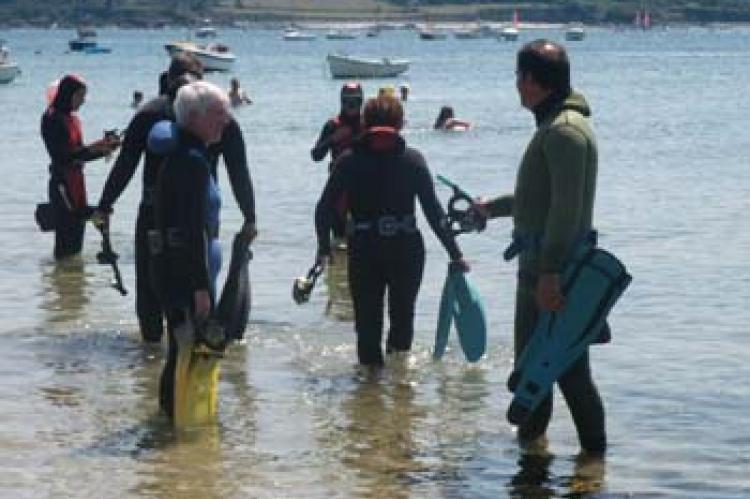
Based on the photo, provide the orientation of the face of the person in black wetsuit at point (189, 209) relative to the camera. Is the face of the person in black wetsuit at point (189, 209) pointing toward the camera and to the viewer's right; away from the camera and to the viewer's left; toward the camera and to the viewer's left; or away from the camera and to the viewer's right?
toward the camera and to the viewer's right

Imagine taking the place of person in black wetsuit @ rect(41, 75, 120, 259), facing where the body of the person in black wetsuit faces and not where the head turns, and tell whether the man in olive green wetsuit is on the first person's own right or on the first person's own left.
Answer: on the first person's own right

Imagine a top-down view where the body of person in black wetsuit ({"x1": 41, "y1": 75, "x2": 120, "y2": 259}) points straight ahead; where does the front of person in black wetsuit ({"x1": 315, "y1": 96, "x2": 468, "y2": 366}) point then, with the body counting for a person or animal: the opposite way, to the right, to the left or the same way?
to the left

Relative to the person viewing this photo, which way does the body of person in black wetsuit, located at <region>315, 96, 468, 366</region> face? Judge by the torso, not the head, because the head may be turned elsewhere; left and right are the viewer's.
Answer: facing away from the viewer

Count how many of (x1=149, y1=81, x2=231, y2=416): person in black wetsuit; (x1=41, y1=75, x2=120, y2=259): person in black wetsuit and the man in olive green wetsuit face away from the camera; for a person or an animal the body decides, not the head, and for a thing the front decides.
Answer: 0

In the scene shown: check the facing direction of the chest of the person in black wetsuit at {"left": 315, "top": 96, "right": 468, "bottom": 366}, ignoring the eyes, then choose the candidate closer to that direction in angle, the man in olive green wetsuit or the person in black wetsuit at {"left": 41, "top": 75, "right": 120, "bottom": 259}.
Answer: the person in black wetsuit

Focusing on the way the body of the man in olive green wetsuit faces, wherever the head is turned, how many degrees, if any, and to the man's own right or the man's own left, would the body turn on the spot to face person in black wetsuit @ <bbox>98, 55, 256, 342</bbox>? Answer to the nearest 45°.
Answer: approximately 45° to the man's own right

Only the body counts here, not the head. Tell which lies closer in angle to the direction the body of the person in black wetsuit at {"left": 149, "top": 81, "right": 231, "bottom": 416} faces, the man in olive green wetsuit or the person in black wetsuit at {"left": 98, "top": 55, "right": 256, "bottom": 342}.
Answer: the man in olive green wetsuit

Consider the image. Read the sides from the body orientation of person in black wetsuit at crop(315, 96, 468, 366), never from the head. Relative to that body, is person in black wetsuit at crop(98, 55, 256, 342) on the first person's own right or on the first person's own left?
on the first person's own left

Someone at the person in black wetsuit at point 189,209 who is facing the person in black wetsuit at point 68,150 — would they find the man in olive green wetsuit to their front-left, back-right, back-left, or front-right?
back-right

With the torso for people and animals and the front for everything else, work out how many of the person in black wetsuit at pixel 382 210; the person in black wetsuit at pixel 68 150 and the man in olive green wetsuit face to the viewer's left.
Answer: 1

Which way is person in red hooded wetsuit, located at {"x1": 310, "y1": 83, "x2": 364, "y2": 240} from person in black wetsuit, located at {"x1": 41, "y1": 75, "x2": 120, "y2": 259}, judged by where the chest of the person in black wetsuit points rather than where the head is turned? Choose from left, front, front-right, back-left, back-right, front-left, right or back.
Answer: front

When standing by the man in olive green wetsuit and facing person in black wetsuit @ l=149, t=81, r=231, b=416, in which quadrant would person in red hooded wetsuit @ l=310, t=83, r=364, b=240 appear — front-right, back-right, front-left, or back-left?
front-right

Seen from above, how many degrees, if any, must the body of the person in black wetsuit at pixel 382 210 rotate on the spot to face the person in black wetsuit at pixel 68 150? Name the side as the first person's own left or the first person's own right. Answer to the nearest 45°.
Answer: approximately 45° to the first person's own left

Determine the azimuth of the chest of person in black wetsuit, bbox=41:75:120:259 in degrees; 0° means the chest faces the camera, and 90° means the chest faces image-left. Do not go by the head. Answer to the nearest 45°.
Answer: approximately 270°

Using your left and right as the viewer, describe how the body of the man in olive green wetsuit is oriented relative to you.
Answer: facing to the left of the viewer

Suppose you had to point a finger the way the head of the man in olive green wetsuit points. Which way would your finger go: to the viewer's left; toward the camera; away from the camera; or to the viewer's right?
to the viewer's left

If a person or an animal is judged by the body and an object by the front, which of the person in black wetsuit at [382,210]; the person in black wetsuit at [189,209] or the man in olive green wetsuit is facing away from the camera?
the person in black wetsuit at [382,210]

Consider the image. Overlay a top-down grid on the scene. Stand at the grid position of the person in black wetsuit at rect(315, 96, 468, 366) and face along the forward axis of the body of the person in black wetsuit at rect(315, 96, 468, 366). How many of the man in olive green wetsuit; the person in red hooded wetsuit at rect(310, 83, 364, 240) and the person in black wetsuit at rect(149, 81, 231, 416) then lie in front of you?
1
